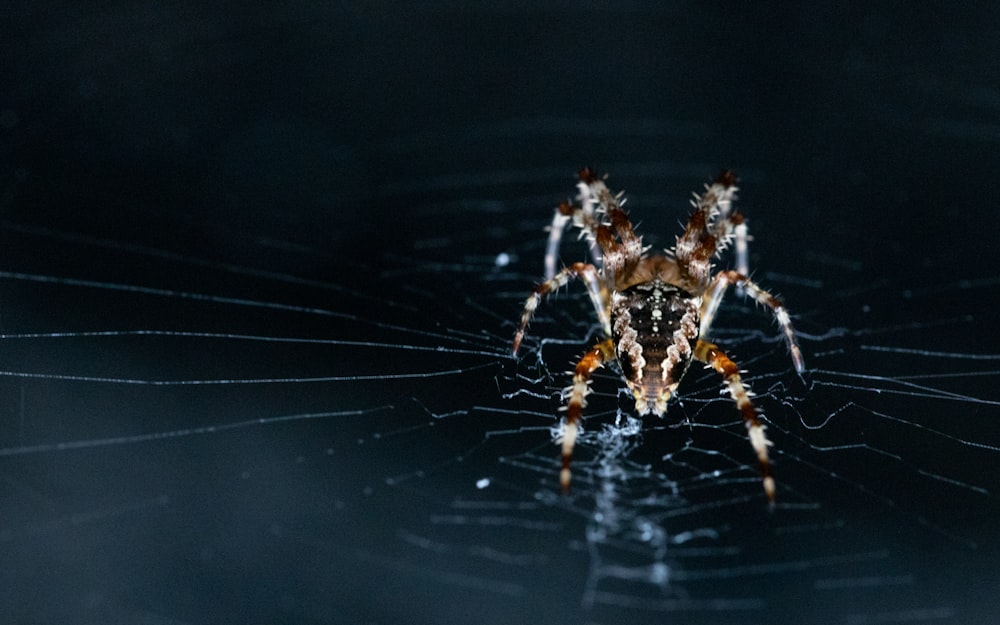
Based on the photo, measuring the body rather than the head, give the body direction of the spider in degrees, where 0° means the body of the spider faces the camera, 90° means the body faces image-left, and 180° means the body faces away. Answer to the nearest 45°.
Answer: approximately 180°
